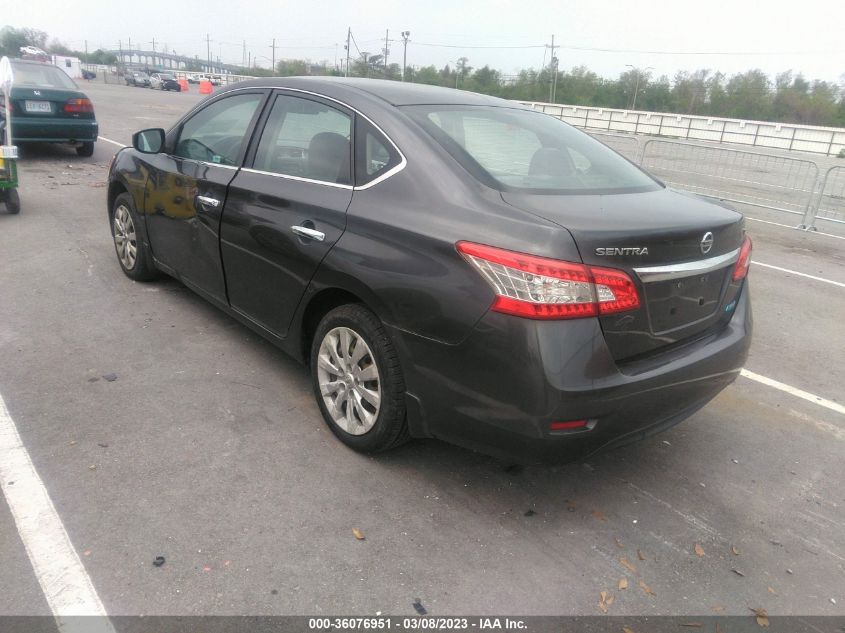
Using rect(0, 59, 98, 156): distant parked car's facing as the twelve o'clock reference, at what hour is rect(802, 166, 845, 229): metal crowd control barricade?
The metal crowd control barricade is roughly at 4 o'clock from the distant parked car.

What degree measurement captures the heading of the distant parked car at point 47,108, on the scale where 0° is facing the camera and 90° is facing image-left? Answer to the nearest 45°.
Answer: approximately 180°

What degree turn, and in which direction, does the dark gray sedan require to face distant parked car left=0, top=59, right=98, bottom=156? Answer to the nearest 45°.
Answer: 0° — it already faces it

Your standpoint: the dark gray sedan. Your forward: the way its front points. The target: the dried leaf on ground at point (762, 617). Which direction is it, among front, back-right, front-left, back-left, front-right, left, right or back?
back

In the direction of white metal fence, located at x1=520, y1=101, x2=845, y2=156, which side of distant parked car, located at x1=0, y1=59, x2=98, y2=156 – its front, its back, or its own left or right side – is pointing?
right

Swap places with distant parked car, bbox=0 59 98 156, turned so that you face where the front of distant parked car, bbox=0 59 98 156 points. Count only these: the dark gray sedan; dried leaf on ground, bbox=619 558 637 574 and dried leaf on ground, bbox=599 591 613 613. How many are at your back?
3

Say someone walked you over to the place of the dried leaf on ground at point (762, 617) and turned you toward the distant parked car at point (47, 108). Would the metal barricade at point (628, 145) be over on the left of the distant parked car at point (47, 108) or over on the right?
right

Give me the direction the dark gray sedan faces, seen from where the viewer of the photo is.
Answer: facing away from the viewer and to the left of the viewer

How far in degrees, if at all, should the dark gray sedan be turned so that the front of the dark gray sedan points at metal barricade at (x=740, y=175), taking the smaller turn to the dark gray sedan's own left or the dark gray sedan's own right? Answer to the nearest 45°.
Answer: approximately 90° to the dark gray sedan's own right

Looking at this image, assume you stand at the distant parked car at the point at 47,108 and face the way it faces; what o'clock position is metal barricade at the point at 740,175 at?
The metal barricade is roughly at 4 o'clock from the distant parked car.

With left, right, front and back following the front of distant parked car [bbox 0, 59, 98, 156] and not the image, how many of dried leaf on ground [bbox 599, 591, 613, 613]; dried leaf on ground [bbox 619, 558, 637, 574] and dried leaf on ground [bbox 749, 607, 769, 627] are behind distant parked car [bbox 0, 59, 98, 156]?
3
